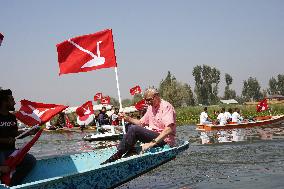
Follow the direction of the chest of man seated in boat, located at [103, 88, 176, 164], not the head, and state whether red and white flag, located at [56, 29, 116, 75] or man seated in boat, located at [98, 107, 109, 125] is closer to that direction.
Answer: the red and white flag

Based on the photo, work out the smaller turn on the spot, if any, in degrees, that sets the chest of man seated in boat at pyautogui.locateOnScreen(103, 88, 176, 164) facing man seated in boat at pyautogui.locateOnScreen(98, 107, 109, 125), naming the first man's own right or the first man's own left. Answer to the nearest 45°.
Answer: approximately 135° to the first man's own right

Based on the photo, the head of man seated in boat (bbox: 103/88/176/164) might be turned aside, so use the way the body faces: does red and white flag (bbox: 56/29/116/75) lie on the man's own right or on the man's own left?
on the man's own right

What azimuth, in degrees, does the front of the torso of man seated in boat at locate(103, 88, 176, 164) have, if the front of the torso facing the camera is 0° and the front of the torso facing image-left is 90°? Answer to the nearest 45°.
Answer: approximately 45°

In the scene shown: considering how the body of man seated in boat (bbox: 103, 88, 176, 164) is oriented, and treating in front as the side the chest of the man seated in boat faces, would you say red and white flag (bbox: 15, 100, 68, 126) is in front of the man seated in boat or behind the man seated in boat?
in front

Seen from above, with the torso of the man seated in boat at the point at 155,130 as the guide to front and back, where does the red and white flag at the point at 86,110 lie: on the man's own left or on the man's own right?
on the man's own right

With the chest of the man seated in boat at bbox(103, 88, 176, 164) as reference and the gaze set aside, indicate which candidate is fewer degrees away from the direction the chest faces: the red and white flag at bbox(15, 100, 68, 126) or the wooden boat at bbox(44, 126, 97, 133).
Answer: the red and white flag
